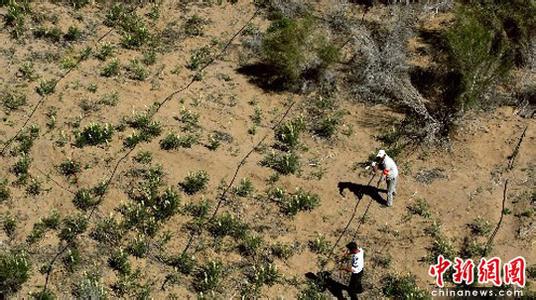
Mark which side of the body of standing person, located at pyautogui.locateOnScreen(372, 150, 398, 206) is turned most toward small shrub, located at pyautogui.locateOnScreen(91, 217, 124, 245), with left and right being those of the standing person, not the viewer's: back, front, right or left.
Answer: front

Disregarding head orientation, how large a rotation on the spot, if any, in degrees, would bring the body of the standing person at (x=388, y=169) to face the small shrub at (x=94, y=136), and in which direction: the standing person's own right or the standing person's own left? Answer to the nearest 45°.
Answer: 0° — they already face it

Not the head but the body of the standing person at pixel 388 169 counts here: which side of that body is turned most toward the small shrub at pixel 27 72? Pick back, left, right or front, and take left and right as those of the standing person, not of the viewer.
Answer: front

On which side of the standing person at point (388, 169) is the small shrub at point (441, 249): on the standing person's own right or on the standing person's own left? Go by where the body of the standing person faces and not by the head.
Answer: on the standing person's own left

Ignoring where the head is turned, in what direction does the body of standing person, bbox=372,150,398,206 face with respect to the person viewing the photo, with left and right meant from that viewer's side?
facing to the left of the viewer

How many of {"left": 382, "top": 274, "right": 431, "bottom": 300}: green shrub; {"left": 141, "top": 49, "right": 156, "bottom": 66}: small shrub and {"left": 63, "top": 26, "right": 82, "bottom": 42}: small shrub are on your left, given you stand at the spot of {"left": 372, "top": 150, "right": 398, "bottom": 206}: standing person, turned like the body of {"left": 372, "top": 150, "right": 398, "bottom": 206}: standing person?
1

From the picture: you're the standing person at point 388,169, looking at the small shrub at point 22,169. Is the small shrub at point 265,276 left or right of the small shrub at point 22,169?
left
